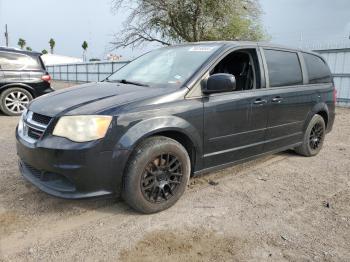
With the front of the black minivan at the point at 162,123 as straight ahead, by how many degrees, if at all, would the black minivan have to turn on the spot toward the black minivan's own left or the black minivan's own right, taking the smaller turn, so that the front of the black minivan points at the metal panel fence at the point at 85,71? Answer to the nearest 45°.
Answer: approximately 135° to the black minivan's own right

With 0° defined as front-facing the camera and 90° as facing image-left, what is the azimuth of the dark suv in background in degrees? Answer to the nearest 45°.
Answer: approximately 90°

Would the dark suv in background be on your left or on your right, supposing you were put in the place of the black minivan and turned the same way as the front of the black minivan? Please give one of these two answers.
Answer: on your right

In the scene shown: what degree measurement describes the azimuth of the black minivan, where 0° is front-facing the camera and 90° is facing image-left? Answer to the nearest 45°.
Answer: approximately 45°

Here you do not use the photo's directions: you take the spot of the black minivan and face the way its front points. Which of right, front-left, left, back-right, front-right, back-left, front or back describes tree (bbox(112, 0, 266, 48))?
back-right
